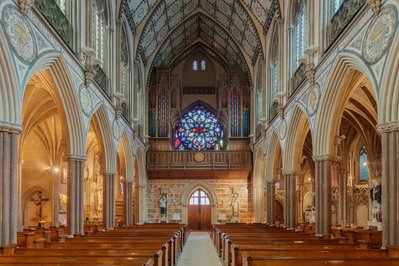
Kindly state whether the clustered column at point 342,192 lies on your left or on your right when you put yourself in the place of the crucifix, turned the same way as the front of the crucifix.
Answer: on your left

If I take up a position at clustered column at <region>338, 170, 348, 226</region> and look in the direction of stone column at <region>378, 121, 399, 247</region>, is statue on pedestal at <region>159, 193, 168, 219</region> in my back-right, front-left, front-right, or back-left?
back-right

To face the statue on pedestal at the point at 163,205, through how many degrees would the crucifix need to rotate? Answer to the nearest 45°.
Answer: approximately 135° to its left

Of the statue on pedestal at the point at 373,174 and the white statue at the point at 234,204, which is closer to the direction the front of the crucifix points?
the statue on pedestal

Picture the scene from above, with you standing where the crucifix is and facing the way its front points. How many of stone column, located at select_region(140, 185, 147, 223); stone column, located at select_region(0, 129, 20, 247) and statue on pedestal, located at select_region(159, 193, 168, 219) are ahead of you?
1

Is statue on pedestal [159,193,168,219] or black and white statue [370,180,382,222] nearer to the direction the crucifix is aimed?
the black and white statue

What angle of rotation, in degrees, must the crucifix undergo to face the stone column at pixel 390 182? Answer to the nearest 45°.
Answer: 0° — it already faces it

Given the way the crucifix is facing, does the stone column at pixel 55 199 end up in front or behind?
in front

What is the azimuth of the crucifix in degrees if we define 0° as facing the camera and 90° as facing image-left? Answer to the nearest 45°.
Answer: approximately 0°

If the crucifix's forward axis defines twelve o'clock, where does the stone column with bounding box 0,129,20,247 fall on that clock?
The stone column is roughly at 12 o'clock from the crucifix.

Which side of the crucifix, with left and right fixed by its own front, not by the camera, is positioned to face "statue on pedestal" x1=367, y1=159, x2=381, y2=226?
left

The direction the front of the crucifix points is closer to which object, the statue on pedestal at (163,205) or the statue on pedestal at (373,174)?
the statue on pedestal at (373,174)

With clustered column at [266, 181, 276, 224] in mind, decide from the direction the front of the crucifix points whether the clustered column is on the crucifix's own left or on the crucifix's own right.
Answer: on the crucifix's own left
